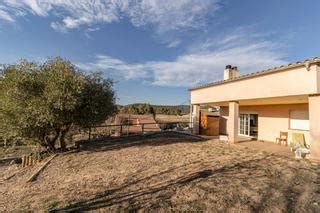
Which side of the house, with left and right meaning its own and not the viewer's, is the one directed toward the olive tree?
front

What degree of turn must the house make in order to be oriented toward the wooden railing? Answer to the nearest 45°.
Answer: approximately 45° to its right

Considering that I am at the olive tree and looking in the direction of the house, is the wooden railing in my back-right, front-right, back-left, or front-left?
front-left

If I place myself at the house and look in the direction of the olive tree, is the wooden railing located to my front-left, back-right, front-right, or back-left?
front-right

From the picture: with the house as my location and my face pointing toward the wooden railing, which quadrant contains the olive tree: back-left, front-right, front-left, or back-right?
front-left

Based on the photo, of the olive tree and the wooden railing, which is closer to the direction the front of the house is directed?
the olive tree

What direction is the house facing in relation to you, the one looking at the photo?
facing the viewer and to the left of the viewer

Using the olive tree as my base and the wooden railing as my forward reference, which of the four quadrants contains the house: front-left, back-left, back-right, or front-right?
front-right
